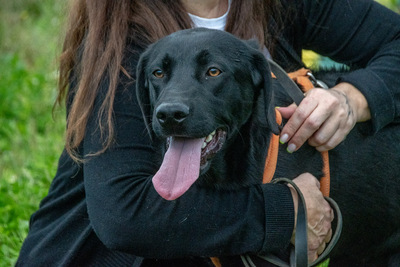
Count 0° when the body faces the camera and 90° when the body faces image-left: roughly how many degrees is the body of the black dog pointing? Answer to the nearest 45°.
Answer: approximately 45°
